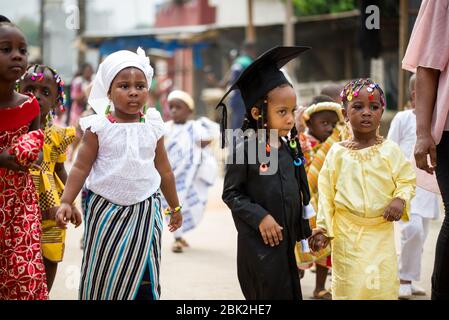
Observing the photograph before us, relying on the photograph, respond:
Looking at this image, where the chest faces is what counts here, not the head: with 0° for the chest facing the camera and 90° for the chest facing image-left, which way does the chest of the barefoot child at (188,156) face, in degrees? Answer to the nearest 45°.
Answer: approximately 45°

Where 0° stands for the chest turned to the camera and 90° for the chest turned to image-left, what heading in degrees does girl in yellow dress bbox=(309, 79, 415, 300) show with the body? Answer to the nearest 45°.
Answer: approximately 0°

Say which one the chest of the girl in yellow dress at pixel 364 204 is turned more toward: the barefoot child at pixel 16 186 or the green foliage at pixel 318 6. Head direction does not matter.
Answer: the barefoot child

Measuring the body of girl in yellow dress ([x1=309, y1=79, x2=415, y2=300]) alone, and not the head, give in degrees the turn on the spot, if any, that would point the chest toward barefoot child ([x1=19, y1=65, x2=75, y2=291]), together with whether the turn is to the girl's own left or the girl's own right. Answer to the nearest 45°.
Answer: approximately 90° to the girl's own right

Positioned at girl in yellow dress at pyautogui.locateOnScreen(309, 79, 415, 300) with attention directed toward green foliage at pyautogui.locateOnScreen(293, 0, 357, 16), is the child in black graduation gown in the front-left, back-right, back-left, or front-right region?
back-left

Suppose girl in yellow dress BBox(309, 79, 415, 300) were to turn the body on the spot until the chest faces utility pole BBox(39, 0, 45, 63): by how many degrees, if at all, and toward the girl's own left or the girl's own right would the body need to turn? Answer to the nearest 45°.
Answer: approximately 135° to the girl's own right

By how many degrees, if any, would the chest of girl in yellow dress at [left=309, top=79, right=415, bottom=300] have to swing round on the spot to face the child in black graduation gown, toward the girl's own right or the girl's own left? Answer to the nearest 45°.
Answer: approximately 45° to the girl's own right
